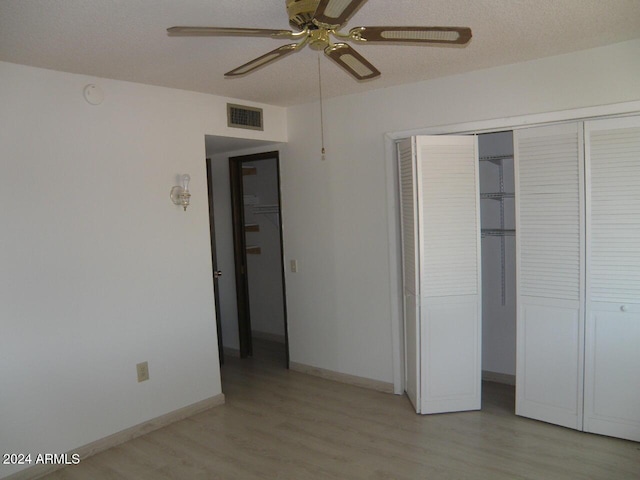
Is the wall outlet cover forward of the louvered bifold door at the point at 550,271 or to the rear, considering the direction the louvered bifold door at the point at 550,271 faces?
forward

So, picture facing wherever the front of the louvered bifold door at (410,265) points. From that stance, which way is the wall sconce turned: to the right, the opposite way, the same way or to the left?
the opposite way

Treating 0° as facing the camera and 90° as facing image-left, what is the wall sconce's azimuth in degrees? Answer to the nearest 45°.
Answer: approximately 315°

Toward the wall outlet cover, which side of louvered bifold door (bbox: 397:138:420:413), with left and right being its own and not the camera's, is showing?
front

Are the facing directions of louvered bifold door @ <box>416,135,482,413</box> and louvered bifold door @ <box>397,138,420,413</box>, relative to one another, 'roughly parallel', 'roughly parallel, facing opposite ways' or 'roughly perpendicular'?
roughly perpendicular

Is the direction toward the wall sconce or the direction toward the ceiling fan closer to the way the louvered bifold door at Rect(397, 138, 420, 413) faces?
the wall sconce

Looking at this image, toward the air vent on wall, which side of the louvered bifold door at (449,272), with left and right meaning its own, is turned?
right

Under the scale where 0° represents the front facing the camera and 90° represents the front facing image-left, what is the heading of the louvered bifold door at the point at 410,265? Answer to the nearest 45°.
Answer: approximately 90°

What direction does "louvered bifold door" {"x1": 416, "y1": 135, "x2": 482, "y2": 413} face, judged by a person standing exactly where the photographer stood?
facing the viewer

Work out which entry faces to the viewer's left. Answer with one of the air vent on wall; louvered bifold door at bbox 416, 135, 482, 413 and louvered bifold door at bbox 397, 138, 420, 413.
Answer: louvered bifold door at bbox 397, 138, 420, 413
